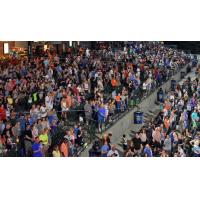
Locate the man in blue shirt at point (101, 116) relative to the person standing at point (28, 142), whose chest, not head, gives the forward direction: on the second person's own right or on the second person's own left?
on the second person's own left

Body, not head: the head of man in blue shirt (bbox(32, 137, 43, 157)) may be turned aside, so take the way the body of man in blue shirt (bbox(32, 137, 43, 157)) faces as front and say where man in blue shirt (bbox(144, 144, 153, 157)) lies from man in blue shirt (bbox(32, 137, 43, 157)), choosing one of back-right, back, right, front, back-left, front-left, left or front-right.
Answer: front-left

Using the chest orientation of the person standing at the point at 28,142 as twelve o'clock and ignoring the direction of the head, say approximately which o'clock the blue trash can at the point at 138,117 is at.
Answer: The blue trash can is roughly at 9 o'clock from the person standing.

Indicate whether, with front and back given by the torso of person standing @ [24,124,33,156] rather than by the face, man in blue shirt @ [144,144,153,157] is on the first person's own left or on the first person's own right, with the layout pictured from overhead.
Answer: on the first person's own left

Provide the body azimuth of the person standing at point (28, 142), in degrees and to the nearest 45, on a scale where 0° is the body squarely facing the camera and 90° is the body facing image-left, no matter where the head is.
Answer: approximately 315°

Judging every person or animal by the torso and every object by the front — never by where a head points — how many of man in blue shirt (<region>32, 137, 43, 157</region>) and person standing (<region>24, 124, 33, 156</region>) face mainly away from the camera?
0

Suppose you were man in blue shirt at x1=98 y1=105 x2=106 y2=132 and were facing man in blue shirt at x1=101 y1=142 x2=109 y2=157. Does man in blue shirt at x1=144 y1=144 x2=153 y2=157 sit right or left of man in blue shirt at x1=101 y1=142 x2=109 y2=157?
left

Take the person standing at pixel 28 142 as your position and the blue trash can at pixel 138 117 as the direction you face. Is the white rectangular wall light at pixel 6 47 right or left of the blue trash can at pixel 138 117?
left

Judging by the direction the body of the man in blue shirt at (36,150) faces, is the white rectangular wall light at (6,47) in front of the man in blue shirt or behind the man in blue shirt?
behind

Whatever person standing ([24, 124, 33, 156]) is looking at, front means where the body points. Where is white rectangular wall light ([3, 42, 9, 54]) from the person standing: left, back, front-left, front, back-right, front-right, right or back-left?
back-left

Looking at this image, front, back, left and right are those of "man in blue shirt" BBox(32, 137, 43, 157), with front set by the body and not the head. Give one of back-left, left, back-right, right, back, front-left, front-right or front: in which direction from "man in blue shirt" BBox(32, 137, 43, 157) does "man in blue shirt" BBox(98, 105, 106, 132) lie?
left
